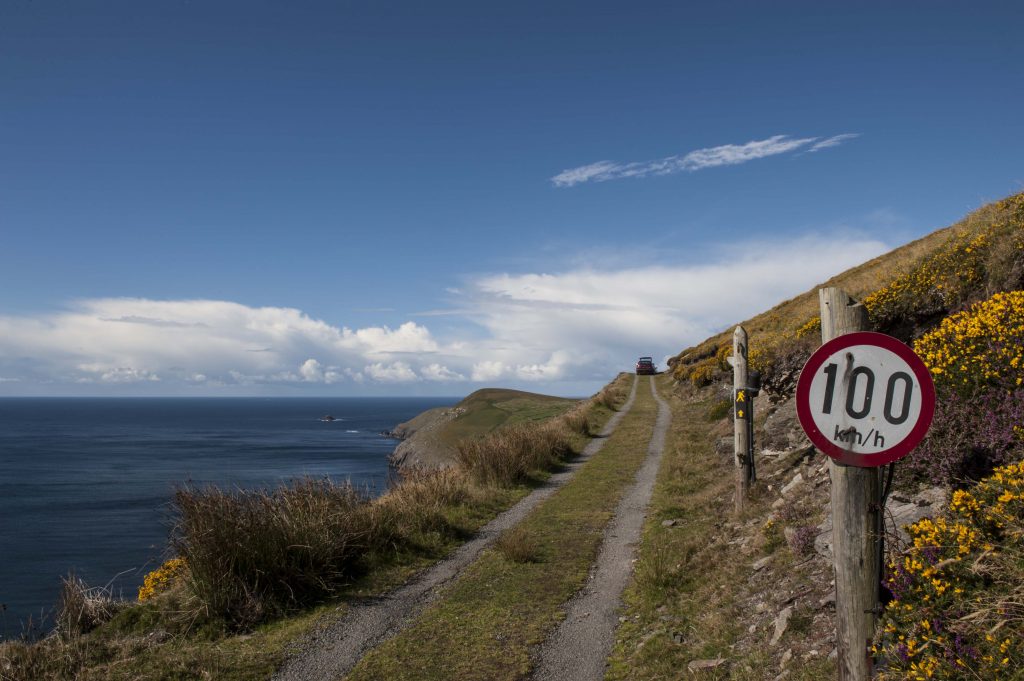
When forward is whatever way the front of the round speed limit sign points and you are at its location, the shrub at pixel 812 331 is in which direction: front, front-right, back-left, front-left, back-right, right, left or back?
back

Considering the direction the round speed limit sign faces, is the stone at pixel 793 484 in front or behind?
behind

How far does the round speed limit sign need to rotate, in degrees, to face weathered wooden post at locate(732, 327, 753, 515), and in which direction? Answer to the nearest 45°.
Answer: approximately 180°

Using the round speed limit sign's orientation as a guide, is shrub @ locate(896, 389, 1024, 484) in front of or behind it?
behind

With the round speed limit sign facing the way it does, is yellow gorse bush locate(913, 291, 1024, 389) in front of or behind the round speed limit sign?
behind

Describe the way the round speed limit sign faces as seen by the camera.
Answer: facing the viewer

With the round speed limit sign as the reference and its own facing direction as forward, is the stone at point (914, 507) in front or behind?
behind

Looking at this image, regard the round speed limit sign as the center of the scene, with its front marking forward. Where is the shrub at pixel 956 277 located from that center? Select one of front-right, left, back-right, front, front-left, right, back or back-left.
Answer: back
